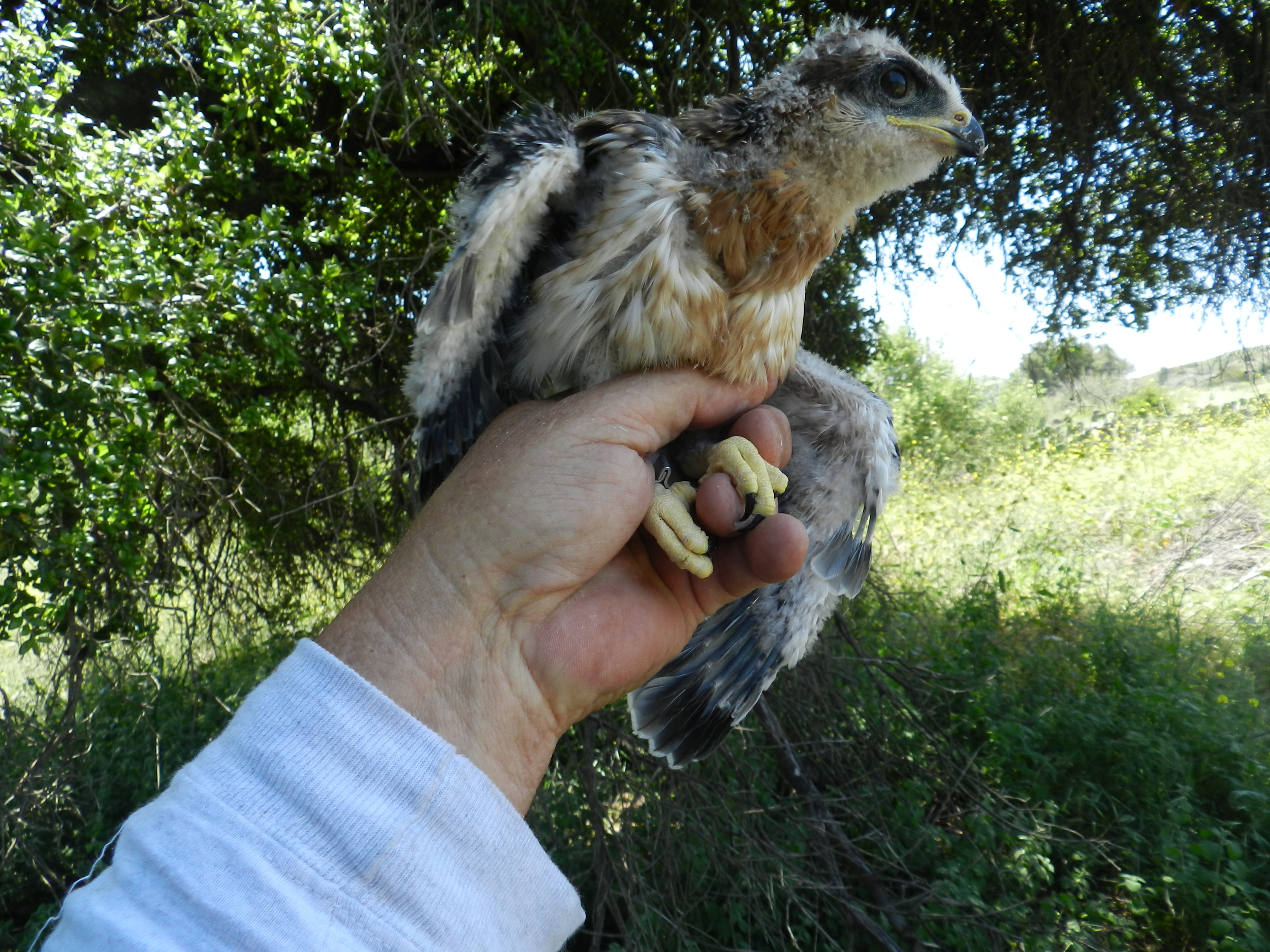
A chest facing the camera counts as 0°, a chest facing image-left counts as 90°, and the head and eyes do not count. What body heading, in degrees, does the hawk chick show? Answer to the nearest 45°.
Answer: approximately 315°

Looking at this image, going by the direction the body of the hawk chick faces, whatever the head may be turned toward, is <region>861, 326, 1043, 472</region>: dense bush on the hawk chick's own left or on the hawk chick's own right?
on the hawk chick's own left
